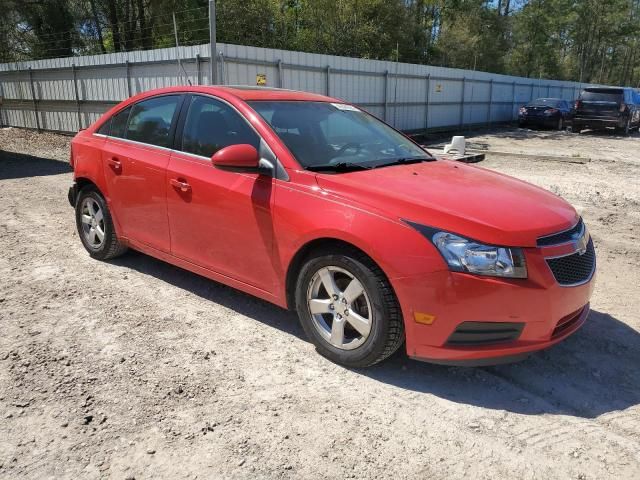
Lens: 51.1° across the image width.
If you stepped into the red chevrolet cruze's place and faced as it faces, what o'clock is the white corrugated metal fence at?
The white corrugated metal fence is roughly at 7 o'clock from the red chevrolet cruze.

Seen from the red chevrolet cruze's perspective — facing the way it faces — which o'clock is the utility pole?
The utility pole is roughly at 7 o'clock from the red chevrolet cruze.

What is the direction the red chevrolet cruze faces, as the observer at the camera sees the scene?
facing the viewer and to the right of the viewer

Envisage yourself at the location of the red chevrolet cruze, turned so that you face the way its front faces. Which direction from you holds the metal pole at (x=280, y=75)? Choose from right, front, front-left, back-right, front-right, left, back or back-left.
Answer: back-left

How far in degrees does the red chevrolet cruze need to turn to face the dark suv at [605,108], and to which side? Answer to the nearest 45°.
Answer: approximately 90° to its left

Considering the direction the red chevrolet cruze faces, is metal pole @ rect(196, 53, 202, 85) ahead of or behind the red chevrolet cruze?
behind

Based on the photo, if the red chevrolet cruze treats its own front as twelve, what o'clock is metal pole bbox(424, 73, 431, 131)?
The metal pole is roughly at 8 o'clock from the red chevrolet cruze.

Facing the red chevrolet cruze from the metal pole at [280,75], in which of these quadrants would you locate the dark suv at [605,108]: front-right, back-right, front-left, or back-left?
back-left

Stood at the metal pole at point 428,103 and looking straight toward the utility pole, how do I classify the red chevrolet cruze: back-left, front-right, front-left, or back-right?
front-left
